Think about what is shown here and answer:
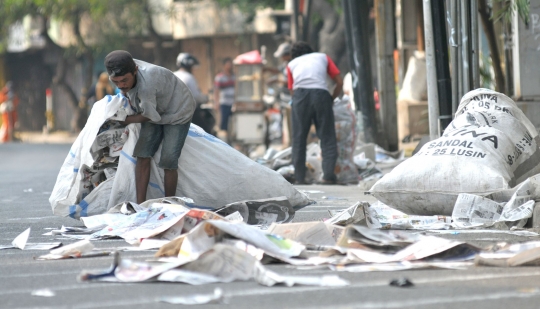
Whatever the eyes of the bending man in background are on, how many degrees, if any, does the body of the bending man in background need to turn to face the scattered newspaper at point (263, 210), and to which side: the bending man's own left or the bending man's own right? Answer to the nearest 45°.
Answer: approximately 180°

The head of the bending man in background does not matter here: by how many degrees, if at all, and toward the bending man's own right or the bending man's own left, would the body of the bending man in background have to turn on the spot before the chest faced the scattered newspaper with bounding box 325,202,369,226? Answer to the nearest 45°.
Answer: approximately 180°

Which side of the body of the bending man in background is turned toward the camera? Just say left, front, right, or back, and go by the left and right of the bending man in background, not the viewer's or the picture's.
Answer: back

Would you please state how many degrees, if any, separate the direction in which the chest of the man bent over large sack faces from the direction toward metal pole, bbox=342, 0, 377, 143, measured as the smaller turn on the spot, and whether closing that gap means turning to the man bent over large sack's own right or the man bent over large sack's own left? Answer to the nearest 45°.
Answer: approximately 180°

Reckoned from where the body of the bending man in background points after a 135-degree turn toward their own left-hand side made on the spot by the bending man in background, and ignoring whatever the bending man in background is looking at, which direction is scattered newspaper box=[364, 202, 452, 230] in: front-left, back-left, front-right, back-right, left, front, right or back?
front-left

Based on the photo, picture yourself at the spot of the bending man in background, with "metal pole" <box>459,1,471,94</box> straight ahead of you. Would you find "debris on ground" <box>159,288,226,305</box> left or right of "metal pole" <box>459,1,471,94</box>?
right

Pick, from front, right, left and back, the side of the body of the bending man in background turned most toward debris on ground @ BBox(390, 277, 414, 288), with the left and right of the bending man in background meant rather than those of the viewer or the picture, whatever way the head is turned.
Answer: back

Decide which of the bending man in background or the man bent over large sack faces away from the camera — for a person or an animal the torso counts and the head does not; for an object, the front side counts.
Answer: the bending man in background

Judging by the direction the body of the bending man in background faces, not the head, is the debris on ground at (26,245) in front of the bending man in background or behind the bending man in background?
behind
